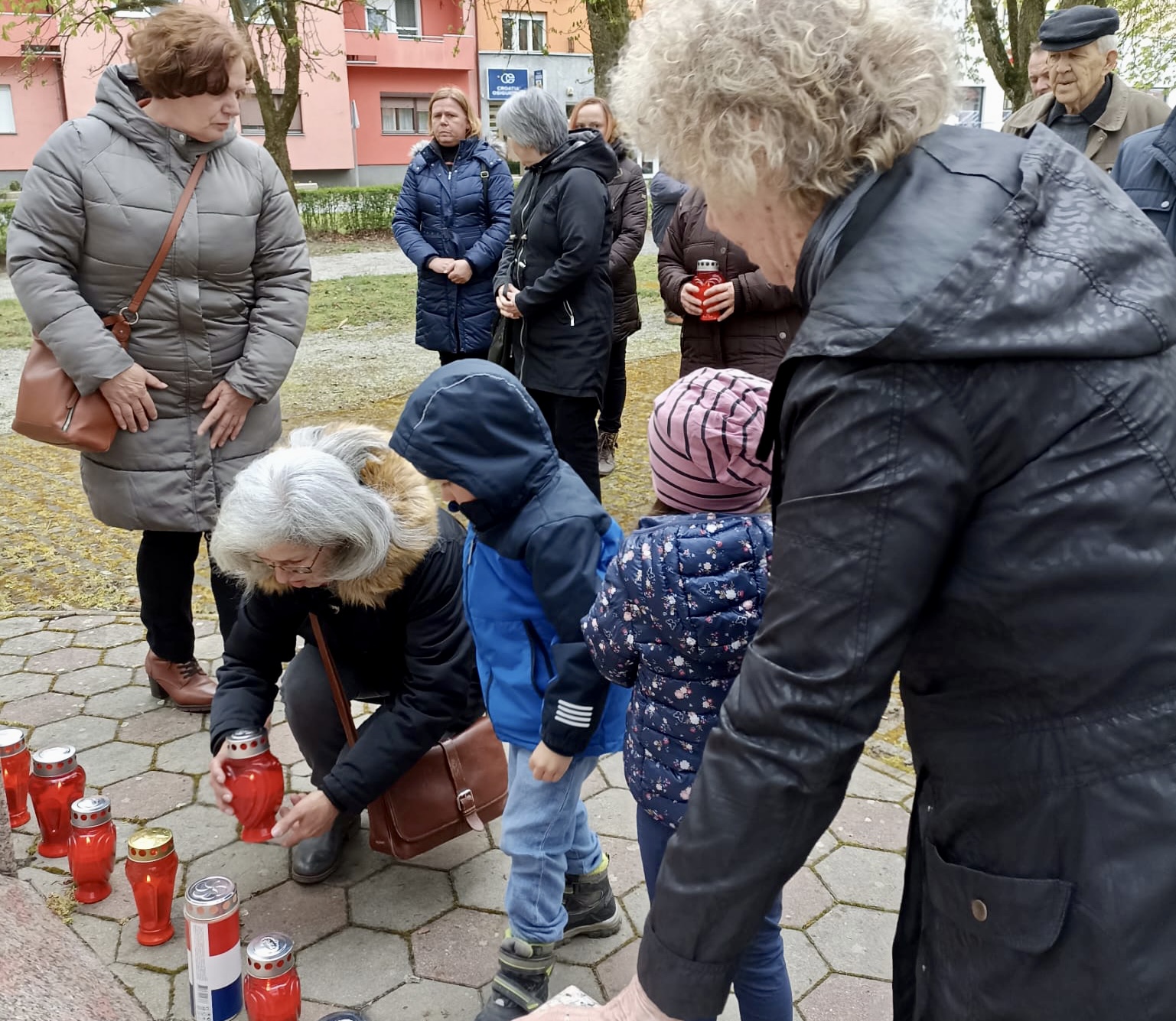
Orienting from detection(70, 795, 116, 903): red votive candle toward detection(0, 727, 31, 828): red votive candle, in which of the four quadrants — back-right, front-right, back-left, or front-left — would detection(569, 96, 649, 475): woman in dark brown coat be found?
front-right

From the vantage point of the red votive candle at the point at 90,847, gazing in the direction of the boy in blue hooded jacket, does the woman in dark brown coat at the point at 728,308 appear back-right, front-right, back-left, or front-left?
front-left

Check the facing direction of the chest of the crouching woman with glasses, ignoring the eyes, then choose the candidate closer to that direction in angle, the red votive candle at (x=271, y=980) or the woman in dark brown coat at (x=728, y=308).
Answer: the red votive candle

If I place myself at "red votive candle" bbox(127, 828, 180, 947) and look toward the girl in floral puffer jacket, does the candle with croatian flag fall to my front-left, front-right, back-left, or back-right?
front-right

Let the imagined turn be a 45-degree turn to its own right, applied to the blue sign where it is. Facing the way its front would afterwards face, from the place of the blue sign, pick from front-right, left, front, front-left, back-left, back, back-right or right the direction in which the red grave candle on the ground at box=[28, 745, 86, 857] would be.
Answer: front-left

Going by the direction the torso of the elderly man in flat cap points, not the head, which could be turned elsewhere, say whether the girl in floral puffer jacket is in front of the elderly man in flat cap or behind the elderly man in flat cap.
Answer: in front

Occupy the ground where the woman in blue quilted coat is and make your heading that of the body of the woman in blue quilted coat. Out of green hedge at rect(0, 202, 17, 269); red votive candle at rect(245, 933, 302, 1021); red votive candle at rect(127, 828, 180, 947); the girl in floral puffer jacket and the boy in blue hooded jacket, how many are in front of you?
4

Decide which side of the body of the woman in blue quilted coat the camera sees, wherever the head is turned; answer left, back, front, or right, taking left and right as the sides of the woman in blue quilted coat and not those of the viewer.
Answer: front

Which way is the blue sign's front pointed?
toward the camera

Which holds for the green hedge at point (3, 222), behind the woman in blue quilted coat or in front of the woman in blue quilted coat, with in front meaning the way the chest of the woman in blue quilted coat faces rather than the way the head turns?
behind

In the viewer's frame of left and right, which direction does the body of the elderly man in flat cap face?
facing the viewer and to the left of the viewer

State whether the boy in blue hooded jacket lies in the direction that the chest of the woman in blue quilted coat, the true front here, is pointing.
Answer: yes

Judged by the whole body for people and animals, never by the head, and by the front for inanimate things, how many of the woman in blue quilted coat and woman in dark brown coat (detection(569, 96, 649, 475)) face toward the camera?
2
